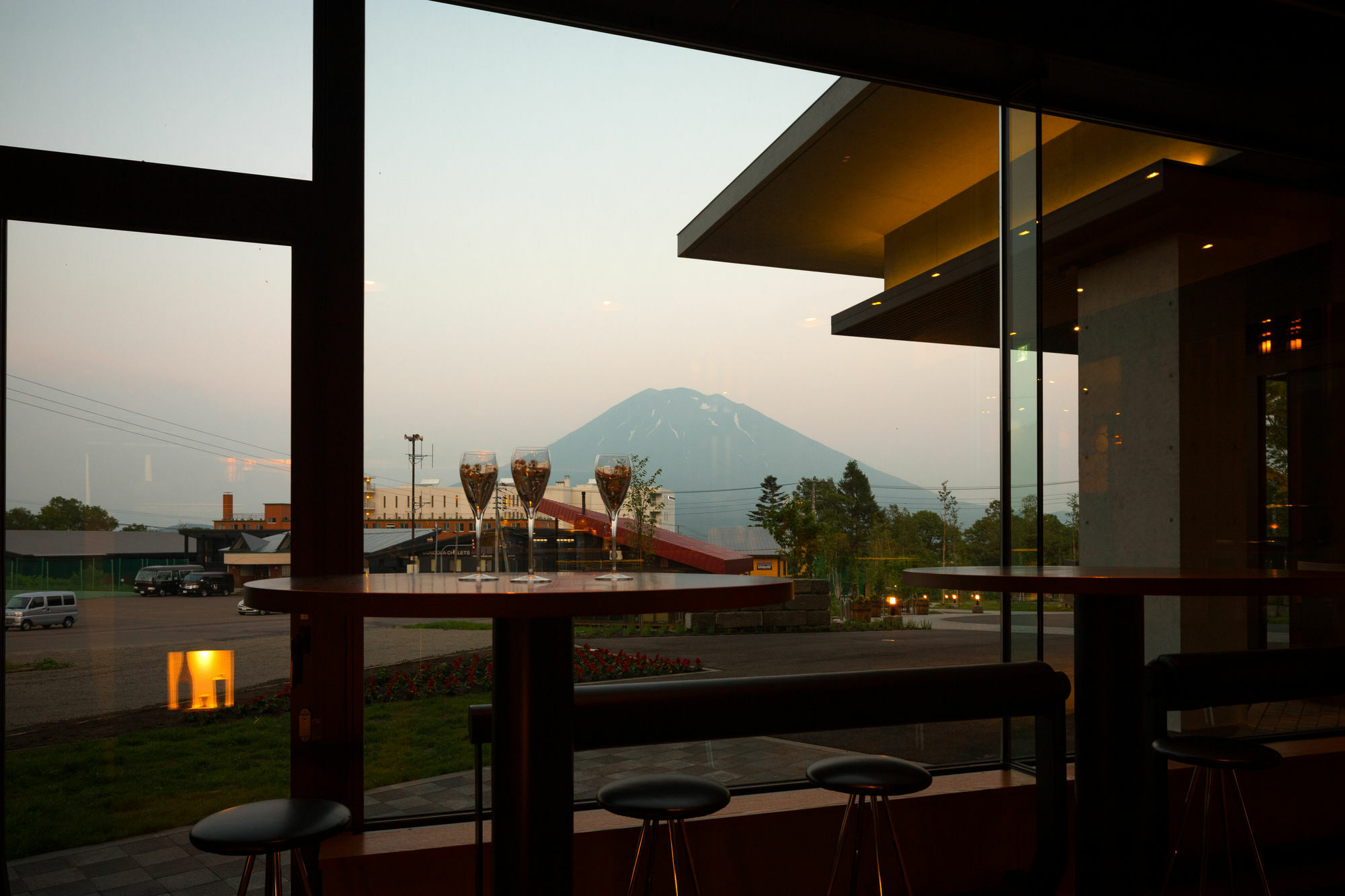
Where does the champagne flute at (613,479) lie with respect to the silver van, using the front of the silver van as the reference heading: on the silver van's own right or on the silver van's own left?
on the silver van's own left

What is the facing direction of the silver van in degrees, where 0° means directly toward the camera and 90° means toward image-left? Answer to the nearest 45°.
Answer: approximately 45°

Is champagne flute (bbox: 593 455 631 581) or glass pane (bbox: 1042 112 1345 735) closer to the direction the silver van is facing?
the champagne flute

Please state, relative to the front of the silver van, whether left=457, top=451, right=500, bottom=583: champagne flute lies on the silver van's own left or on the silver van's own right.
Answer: on the silver van's own left
